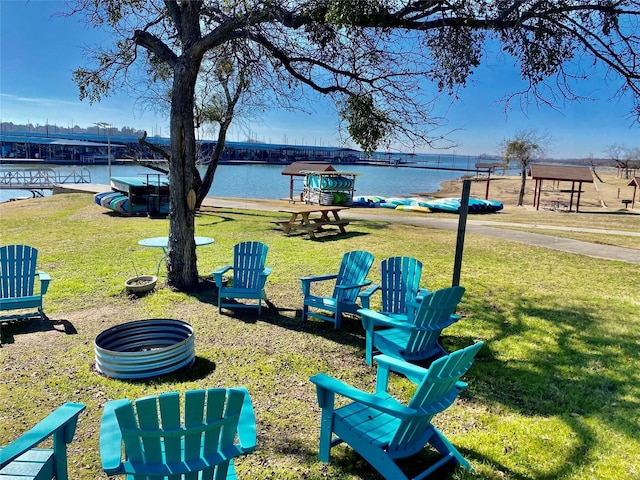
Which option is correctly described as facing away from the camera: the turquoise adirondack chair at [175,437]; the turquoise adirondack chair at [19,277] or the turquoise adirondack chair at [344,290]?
the turquoise adirondack chair at [175,437]

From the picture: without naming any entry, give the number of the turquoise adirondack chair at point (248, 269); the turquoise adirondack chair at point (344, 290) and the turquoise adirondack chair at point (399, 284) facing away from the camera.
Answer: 0

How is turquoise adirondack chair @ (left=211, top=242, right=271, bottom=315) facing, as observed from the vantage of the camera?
facing the viewer and to the left of the viewer

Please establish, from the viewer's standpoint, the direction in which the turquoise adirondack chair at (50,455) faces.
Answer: facing away from the viewer and to the right of the viewer

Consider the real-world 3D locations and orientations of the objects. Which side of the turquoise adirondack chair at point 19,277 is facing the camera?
front

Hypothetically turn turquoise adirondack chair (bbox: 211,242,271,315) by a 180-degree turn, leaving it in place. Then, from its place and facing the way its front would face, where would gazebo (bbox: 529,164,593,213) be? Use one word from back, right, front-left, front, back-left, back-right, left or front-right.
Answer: front

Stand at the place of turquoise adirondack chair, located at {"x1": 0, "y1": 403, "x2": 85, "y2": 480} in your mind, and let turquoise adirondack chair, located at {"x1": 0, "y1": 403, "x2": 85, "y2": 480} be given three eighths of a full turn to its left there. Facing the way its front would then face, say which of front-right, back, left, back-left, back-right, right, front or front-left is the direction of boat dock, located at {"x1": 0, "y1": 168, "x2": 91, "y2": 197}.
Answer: right

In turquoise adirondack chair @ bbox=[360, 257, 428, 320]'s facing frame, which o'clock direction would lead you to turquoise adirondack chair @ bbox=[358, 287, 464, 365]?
turquoise adirondack chair @ bbox=[358, 287, 464, 365] is roughly at 10 o'clock from turquoise adirondack chair @ bbox=[360, 257, 428, 320].

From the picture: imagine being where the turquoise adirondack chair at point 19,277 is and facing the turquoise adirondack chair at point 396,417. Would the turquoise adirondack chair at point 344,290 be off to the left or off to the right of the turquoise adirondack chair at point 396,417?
left

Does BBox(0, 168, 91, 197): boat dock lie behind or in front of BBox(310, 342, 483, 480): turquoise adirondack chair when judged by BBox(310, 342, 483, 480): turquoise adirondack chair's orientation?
in front

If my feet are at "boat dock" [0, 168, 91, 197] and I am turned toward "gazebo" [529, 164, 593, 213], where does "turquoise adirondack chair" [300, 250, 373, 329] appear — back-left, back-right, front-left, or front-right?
front-right

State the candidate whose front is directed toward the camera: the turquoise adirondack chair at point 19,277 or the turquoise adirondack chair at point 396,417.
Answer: the turquoise adirondack chair at point 19,277

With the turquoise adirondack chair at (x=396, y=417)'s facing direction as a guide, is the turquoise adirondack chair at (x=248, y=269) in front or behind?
in front

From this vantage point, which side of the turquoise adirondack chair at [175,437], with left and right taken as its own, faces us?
back

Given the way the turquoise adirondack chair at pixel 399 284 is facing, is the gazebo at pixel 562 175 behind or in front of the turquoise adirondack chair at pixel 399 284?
behind

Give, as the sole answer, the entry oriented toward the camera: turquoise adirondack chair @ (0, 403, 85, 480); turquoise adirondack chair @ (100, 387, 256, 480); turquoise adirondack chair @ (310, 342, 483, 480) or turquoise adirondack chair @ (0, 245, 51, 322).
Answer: turquoise adirondack chair @ (0, 245, 51, 322)
